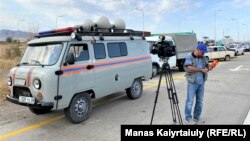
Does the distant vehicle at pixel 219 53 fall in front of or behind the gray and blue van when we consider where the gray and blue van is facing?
behind

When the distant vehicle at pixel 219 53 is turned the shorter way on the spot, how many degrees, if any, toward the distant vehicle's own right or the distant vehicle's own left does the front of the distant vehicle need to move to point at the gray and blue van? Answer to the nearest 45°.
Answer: approximately 90° to the distant vehicle's own right
